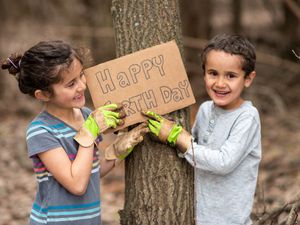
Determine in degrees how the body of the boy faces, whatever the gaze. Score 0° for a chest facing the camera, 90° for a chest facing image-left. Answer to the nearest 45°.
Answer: approximately 45°

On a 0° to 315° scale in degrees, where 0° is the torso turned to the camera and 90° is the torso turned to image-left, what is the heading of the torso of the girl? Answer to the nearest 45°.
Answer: approximately 315°

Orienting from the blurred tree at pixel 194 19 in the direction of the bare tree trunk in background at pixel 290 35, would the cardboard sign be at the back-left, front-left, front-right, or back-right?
back-right

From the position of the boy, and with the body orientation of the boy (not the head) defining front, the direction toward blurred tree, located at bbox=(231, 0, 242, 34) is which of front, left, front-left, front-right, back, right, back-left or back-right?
back-right

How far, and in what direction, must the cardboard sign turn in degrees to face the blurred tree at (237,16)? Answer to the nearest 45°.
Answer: approximately 180°

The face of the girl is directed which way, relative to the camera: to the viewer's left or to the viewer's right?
to the viewer's right
